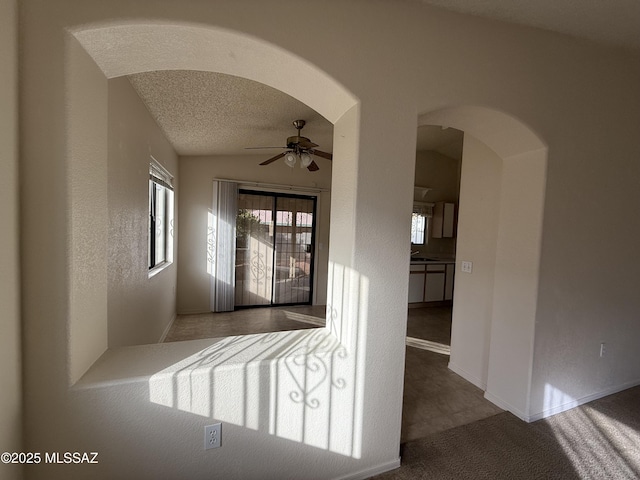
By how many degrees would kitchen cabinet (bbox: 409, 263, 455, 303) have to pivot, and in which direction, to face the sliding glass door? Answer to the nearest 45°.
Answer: approximately 45° to its right

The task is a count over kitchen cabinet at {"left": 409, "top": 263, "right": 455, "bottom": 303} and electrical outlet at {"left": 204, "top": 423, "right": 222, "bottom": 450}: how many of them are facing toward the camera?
2

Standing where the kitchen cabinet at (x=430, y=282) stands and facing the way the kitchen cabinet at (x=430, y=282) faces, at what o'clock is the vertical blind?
The vertical blind is roughly at 2 o'clock from the kitchen cabinet.

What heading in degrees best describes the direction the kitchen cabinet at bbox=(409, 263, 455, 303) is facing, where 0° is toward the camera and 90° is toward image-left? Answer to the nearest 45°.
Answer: approximately 0°

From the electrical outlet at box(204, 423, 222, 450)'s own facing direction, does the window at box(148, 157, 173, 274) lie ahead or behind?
behind

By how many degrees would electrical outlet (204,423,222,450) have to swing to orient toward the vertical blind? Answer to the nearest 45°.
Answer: approximately 180°

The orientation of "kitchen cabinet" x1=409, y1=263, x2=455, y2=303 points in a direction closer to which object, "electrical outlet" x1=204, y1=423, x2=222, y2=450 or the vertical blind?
the electrical outlet
